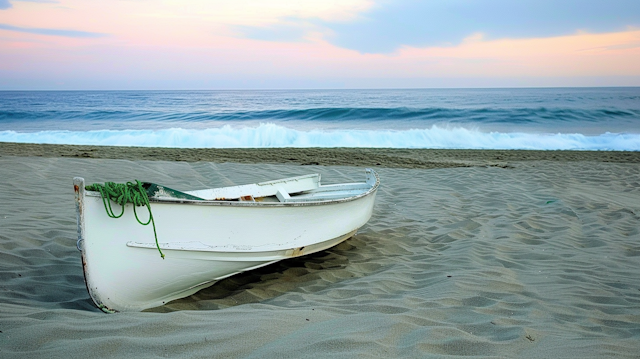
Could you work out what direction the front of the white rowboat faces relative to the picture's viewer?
facing the viewer and to the left of the viewer
